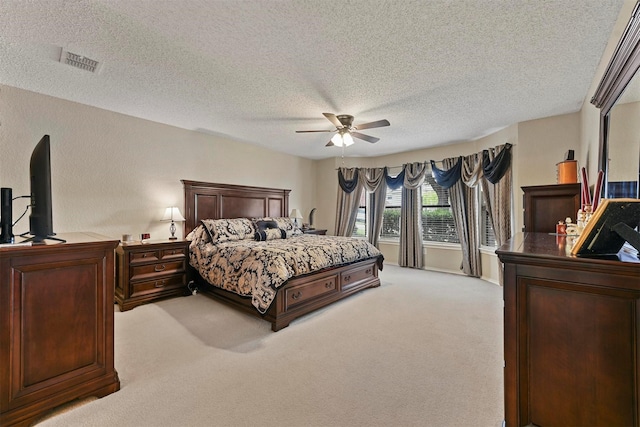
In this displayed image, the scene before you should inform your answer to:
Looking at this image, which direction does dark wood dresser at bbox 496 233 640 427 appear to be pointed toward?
to the viewer's left

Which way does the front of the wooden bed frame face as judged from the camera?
facing the viewer and to the right of the viewer

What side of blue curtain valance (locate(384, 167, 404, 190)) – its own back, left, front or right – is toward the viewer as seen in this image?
front

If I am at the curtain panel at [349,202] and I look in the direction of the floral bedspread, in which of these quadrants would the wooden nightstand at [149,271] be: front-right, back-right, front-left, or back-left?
front-right

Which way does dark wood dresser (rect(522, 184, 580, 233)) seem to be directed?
to the viewer's left

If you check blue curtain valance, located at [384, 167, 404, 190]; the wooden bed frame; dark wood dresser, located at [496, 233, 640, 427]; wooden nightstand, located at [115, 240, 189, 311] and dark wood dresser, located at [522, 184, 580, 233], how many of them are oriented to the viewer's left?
2

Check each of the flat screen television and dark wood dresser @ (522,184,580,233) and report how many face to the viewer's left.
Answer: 1

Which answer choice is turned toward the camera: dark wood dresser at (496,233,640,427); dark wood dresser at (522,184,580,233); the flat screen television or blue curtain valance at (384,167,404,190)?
the blue curtain valance

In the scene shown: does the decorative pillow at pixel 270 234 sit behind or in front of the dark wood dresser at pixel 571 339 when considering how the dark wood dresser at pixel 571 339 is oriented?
in front

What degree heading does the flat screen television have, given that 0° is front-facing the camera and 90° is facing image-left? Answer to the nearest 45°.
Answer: approximately 270°

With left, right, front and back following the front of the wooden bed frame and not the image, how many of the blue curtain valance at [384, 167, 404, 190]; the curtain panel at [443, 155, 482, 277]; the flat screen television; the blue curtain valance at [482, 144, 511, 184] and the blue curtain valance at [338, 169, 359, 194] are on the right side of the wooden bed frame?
1
